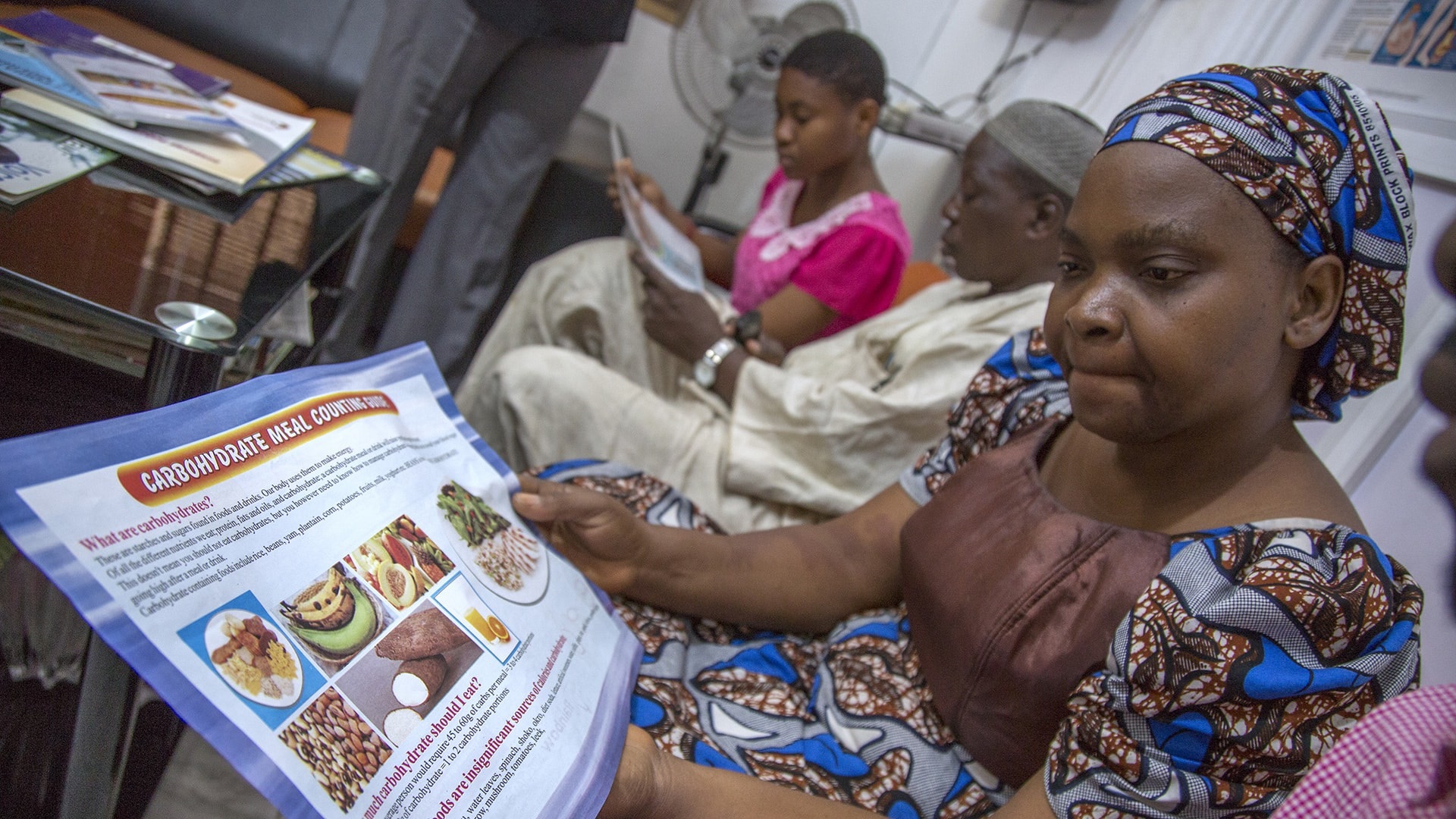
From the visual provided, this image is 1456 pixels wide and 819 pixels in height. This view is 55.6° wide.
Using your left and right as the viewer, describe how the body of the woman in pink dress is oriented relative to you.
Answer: facing the viewer and to the left of the viewer

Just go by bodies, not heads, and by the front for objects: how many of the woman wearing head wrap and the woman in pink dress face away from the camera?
0

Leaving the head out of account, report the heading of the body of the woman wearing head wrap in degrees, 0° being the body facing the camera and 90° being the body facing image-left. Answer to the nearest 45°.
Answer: approximately 45°

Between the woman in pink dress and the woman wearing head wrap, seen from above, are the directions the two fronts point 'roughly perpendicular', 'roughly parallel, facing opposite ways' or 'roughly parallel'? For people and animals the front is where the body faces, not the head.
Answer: roughly parallel

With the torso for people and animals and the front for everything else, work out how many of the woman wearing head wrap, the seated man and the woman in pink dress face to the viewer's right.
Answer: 0

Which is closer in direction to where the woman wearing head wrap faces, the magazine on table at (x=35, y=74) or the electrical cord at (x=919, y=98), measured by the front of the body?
the magazine on table

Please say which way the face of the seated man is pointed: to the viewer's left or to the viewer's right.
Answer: to the viewer's left

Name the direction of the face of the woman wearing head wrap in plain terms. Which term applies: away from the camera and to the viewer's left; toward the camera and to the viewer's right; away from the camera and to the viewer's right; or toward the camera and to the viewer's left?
toward the camera and to the viewer's left

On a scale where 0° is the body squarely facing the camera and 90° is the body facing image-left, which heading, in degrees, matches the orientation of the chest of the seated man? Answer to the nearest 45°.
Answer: approximately 90°

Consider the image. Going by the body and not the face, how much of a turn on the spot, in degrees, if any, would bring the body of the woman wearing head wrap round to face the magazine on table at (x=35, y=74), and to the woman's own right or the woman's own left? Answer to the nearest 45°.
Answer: approximately 45° to the woman's own right

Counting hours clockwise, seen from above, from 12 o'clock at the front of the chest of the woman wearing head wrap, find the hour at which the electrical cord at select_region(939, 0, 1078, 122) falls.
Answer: The electrical cord is roughly at 4 o'clock from the woman wearing head wrap.
